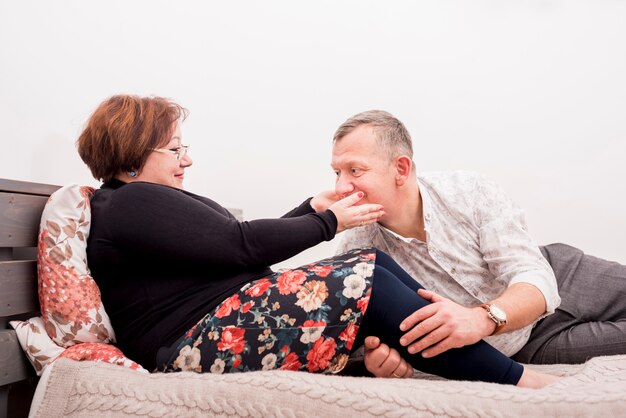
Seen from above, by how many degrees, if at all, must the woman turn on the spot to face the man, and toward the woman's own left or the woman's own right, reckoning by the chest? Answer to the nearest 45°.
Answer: approximately 45° to the woman's own left

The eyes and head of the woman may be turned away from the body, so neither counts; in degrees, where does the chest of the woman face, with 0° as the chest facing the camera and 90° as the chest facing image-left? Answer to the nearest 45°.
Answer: approximately 270°

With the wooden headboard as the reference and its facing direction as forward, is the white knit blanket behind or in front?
in front

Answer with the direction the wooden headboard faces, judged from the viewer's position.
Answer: facing the viewer and to the right of the viewer

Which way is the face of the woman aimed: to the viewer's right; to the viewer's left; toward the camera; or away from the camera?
to the viewer's right

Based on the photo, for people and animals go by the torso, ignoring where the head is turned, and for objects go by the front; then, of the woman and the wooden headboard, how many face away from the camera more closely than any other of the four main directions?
0
